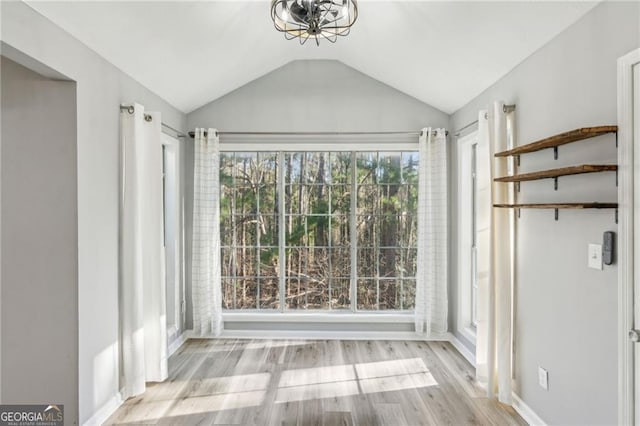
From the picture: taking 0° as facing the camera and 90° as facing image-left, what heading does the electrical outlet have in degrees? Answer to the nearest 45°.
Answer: approximately 45°

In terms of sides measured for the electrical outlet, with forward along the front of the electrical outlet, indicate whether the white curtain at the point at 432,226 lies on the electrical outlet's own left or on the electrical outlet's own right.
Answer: on the electrical outlet's own right

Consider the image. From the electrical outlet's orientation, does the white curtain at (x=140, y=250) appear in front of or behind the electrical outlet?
in front

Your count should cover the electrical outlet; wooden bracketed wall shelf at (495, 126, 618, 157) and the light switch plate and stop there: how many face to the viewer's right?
0

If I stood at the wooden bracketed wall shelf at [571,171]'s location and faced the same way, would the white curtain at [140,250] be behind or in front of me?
in front

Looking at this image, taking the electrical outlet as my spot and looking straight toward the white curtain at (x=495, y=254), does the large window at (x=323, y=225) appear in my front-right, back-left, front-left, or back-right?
front-left

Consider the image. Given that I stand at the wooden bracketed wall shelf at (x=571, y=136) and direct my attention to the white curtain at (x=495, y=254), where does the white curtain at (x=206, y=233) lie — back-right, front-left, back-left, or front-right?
front-left

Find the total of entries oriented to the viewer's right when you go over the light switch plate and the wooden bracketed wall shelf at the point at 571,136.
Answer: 0

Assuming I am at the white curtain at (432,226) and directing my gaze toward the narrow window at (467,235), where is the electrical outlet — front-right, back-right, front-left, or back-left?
front-right

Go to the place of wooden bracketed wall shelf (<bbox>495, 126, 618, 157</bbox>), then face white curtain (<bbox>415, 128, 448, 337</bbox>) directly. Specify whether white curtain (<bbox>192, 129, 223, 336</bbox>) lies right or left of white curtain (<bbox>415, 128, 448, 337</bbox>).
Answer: left

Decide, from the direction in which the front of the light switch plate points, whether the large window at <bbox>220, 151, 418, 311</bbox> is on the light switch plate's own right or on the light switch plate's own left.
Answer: on the light switch plate's own right

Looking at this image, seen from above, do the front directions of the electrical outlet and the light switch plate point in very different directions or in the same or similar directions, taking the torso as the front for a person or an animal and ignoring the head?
same or similar directions

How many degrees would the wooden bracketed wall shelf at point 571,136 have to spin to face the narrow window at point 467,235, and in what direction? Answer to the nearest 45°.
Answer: approximately 90° to its right

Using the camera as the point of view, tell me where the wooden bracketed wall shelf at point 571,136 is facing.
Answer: facing the viewer and to the left of the viewer

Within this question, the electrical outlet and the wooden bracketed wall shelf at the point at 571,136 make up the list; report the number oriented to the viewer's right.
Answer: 0

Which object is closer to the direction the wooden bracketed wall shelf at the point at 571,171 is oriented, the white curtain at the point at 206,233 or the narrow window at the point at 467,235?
the white curtain
